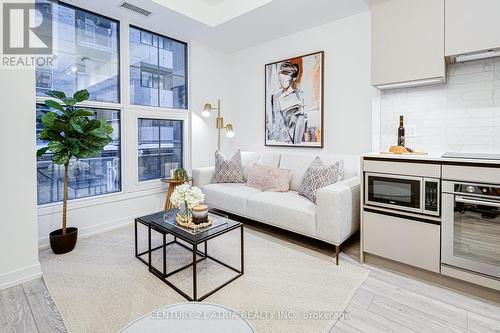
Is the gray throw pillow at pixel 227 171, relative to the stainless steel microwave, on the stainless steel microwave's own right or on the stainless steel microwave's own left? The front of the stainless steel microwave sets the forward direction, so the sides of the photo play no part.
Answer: on the stainless steel microwave's own right

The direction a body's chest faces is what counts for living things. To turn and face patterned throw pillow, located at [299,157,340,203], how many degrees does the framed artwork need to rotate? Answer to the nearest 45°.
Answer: approximately 45° to its left

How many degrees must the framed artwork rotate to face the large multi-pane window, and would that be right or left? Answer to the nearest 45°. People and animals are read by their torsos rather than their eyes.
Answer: approximately 45° to its right

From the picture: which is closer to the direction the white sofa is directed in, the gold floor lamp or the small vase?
the small vase

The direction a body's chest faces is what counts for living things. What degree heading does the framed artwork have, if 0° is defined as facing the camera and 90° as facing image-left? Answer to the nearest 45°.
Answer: approximately 45°

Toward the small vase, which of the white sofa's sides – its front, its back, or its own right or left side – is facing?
front

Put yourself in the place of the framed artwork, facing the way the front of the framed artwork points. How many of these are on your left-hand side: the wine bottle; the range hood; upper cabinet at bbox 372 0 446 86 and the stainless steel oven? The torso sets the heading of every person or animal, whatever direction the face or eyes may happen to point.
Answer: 4

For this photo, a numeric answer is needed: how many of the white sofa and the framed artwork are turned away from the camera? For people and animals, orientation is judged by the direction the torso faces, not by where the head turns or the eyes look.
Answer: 0

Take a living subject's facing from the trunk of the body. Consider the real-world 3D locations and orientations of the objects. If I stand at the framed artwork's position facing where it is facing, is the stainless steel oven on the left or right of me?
on my left
